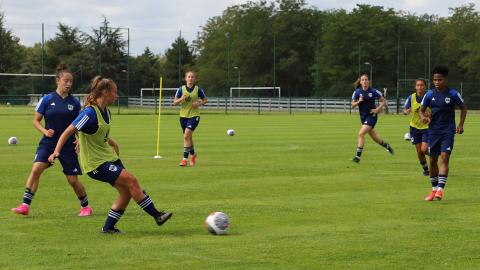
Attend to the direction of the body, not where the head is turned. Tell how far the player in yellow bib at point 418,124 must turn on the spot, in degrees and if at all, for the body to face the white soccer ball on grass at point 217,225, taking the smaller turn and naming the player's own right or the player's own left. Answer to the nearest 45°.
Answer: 0° — they already face it

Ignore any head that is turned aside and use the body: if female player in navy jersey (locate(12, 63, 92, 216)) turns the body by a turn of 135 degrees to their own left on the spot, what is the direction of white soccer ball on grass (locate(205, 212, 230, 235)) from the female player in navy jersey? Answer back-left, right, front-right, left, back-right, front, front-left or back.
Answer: right

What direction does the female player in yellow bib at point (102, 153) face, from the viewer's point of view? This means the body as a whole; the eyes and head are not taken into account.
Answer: to the viewer's right

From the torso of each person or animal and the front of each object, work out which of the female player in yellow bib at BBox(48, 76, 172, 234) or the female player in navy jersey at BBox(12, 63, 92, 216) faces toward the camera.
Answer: the female player in navy jersey

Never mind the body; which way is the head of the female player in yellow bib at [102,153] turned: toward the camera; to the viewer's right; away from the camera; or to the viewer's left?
to the viewer's right

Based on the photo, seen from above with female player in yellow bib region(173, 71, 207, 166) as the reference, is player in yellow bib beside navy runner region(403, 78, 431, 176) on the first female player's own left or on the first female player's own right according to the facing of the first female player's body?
on the first female player's own left

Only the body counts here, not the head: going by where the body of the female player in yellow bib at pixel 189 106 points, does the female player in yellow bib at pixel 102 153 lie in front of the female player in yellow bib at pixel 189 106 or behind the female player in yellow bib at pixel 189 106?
in front

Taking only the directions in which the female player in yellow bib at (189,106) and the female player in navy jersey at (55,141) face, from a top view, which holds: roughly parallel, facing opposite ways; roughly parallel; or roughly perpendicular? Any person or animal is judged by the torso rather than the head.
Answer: roughly parallel

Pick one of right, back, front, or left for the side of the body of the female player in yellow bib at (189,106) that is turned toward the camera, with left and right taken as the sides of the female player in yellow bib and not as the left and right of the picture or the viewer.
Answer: front

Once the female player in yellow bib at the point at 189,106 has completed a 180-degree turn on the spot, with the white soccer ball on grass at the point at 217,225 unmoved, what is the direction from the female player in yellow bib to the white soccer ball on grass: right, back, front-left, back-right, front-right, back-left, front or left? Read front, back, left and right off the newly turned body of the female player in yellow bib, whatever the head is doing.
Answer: back

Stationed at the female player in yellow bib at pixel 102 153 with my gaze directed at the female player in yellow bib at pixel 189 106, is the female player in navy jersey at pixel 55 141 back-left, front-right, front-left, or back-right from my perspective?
front-left

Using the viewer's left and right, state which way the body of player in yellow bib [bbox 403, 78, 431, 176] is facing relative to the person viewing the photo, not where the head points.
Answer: facing the viewer

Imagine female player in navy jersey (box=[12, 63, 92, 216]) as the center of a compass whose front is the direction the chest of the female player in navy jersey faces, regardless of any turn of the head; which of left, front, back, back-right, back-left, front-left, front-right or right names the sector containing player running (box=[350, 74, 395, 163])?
back-left

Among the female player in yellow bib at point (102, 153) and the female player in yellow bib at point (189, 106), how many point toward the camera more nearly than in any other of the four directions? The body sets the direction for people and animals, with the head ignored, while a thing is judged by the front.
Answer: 1
